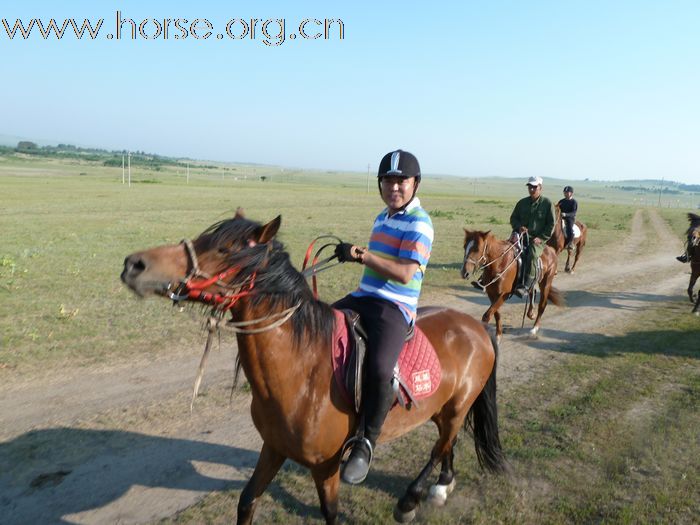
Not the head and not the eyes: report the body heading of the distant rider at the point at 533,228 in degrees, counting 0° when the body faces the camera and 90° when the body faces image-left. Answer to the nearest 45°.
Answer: approximately 45°

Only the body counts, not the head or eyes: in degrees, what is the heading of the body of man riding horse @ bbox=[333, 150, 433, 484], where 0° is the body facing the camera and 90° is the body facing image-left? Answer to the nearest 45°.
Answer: approximately 45°

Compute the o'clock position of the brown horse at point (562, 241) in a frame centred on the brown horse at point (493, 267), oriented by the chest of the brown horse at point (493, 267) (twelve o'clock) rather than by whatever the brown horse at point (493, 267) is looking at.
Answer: the brown horse at point (562, 241) is roughly at 5 o'clock from the brown horse at point (493, 267).

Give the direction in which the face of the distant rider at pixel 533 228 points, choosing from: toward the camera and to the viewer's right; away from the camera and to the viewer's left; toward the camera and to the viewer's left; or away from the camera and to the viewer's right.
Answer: toward the camera and to the viewer's left

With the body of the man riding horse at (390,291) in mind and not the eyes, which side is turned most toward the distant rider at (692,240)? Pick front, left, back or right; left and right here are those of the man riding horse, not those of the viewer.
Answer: back

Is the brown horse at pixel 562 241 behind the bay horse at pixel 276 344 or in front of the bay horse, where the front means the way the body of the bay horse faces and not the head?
behind

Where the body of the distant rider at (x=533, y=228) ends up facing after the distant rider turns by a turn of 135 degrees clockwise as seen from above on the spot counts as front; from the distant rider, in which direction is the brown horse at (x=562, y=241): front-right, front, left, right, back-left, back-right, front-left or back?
front

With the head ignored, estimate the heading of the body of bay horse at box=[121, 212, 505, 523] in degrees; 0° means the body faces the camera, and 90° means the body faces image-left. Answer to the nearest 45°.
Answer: approximately 45°

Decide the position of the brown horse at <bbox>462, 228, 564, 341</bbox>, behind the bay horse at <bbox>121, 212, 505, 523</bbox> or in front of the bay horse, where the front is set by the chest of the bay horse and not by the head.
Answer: behind

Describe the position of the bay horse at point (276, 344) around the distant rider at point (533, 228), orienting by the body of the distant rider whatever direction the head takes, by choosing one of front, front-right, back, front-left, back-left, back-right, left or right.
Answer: front-left

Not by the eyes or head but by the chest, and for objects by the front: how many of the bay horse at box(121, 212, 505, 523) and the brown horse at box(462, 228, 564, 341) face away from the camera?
0
